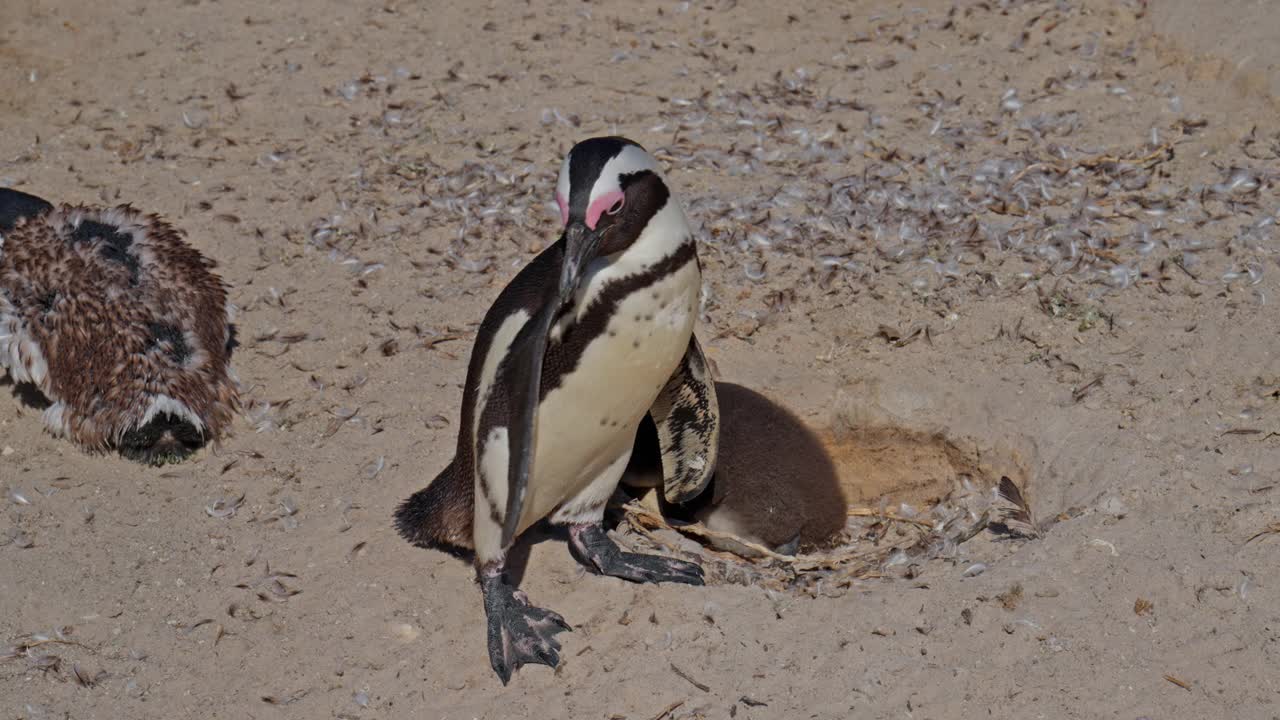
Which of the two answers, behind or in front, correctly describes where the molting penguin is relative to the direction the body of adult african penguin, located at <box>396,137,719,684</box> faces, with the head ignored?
behind

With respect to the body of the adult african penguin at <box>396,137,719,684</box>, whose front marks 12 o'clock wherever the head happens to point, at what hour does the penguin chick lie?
The penguin chick is roughly at 9 o'clock from the adult african penguin.
